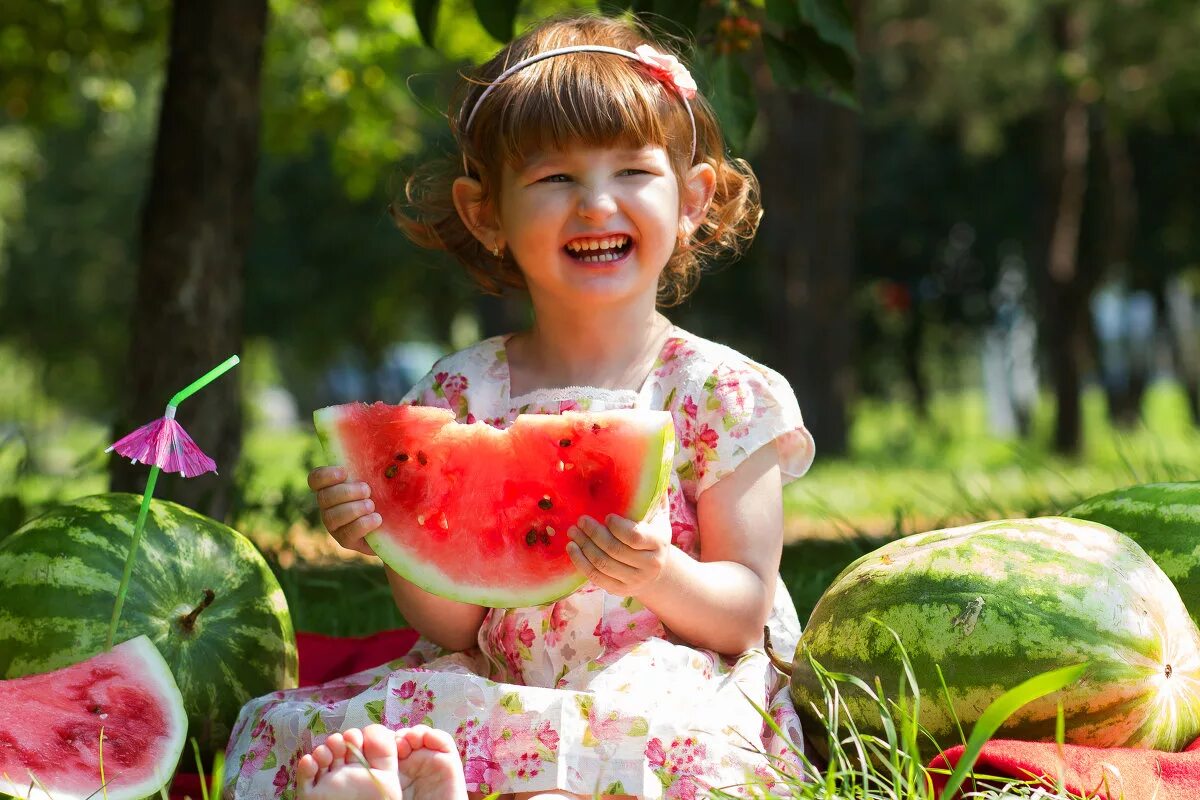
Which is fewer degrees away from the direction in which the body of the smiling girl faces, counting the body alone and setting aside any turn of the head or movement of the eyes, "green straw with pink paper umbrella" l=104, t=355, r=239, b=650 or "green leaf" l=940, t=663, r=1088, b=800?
the green leaf

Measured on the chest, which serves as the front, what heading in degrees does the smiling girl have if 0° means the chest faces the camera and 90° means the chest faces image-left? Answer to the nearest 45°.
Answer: approximately 0°

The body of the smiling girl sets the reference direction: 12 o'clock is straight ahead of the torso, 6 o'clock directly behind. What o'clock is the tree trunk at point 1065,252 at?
The tree trunk is roughly at 7 o'clock from the smiling girl.

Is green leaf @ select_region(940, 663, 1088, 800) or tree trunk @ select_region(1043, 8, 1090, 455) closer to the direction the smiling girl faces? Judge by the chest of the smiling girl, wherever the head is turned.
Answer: the green leaf

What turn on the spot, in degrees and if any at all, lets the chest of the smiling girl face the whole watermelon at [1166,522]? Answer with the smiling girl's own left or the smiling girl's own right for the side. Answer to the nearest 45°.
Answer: approximately 90° to the smiling girl's own left

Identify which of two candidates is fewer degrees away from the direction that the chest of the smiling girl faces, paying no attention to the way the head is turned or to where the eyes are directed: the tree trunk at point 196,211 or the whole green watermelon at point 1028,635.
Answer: the whole green watermelon

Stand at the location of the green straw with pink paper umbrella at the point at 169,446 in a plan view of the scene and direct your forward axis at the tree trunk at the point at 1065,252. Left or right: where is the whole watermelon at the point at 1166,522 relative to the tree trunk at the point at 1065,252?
right

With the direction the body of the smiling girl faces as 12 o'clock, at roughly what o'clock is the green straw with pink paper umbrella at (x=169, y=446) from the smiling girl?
The green straw with pink paper umbrella is roughly at 2 o'clock from the smiling girl.

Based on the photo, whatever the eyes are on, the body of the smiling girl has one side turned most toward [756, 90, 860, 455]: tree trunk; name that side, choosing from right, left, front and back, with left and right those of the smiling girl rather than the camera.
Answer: back

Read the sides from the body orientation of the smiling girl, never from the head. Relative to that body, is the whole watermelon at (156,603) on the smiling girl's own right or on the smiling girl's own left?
on the smiling girl's own right

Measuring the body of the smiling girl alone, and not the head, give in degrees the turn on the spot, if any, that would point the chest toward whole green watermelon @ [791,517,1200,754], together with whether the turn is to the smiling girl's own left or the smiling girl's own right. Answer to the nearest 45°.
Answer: approximately 45° to the smiling girl's own left

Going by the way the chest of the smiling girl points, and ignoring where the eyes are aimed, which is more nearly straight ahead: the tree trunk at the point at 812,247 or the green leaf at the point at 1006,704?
the green leaf
